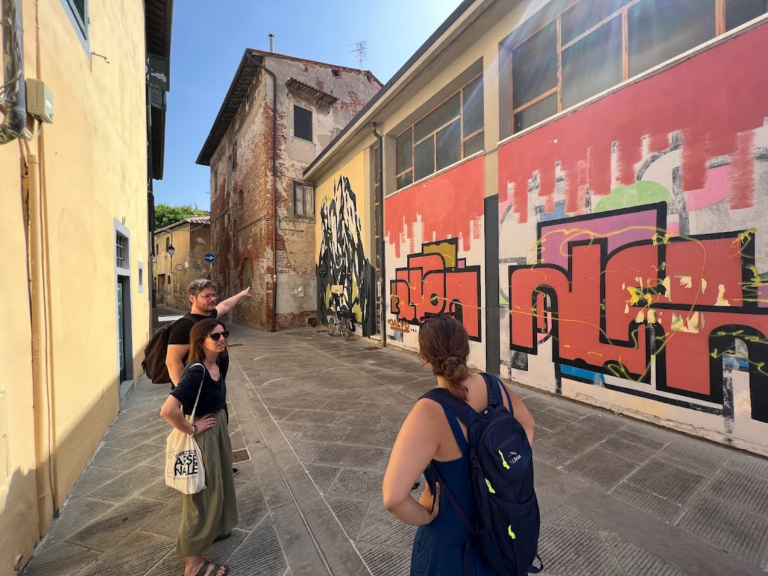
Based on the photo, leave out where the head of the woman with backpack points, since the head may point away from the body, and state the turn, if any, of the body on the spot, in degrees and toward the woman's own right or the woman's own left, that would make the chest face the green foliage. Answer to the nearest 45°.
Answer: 0° — they already face it

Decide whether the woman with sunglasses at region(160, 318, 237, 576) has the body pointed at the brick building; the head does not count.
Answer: no

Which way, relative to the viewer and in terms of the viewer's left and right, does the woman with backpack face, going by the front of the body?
facing away from the viewer and to the left of the viewer

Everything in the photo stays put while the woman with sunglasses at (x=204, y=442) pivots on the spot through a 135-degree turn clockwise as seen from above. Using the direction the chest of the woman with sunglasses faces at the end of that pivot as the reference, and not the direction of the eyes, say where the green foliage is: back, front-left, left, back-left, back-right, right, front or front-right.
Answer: right

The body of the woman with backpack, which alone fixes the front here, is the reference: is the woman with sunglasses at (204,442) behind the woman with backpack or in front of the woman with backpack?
in front

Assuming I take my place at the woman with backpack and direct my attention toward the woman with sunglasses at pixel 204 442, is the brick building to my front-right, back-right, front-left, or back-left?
front-right

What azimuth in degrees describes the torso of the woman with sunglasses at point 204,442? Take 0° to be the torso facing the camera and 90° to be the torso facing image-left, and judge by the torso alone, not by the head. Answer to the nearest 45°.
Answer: approximately 315°
